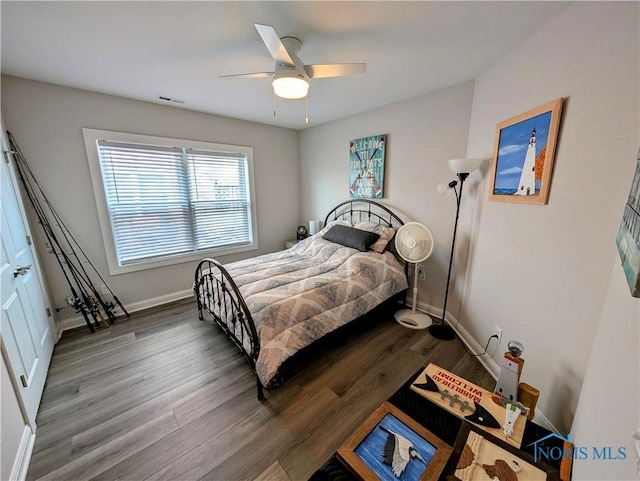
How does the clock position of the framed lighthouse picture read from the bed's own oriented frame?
The framed lighthouse picture is roughly at 8 o'clock from the bed.

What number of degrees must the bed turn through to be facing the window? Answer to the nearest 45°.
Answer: approximately 90° to its right

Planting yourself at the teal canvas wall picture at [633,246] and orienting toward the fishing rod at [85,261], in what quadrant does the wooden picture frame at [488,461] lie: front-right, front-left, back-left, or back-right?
front-left

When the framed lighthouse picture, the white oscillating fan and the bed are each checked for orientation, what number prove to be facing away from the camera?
0

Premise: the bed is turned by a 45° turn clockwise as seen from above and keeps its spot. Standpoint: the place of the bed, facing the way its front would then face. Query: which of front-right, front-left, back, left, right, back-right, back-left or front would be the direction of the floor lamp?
back

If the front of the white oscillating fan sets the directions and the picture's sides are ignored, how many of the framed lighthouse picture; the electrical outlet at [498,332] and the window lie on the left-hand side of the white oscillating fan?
2

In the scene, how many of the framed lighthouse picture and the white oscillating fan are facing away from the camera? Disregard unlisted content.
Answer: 0

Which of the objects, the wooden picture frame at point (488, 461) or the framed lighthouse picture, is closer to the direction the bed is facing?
the wooden picture frame

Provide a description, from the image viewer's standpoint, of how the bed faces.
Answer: facing the viewer and to the left of the viewer

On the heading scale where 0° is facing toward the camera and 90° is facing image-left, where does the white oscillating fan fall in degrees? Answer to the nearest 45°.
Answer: approximately 45°

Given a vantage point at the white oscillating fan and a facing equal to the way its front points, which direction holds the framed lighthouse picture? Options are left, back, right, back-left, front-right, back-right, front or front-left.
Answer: left

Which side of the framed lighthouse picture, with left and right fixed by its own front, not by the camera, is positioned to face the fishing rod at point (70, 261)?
front

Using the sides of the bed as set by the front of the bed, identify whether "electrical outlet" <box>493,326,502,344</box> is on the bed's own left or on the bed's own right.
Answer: on the bed's own left

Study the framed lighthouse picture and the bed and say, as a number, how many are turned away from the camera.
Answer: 0
